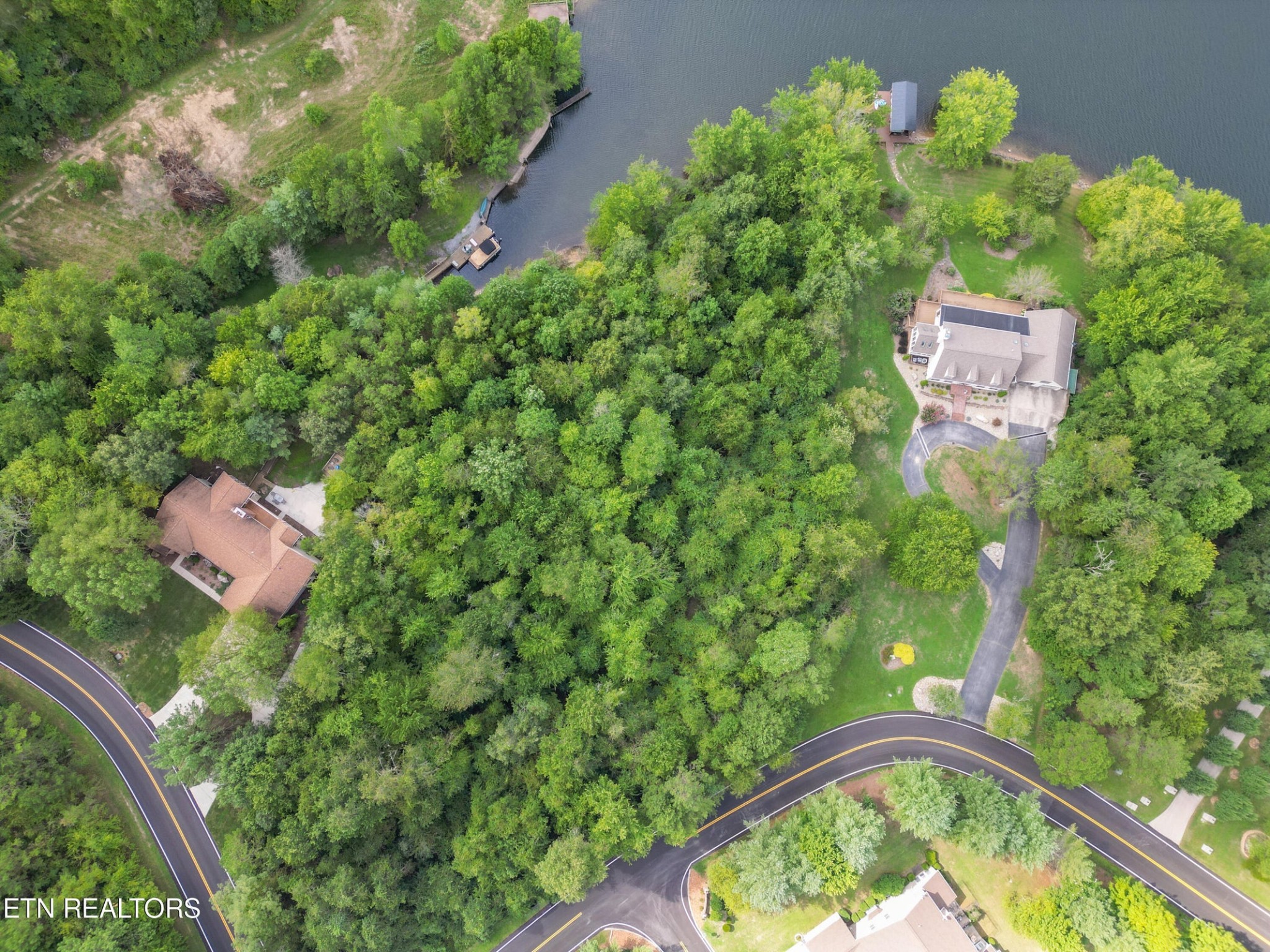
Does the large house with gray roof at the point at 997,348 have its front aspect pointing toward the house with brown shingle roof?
no

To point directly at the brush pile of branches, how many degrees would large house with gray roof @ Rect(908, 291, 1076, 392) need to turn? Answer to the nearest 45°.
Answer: approximately 45° to its right

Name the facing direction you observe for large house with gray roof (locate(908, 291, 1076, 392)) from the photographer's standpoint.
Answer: facing the viewer

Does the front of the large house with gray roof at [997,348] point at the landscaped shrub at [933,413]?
no

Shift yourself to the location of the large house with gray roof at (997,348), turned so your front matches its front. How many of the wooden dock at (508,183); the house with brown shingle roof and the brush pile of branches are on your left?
0
